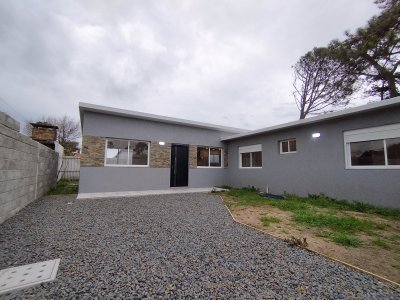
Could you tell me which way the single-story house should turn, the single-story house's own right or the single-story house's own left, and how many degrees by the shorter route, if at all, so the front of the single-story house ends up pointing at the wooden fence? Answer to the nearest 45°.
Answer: approximately 135° to the single-story house's own right

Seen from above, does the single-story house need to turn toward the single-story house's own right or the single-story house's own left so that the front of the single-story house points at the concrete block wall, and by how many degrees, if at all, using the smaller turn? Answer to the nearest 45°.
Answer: approximately 90° to the single-story house's own right

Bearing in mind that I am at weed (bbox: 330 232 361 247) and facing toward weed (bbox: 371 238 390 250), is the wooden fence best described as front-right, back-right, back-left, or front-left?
back-left

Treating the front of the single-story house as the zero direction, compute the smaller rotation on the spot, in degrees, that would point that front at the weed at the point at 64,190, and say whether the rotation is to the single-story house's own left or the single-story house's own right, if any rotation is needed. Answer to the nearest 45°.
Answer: approximately 135° to the single-story house's own right

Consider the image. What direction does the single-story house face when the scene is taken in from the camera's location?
facing the viewer and to the right of the viewer

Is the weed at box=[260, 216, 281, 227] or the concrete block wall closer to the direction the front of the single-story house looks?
the weed
